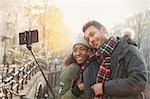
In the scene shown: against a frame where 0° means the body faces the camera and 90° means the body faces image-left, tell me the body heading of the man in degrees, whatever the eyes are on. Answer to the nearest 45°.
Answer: approximately 45°

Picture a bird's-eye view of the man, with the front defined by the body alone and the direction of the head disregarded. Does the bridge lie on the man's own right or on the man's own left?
on the man's own right

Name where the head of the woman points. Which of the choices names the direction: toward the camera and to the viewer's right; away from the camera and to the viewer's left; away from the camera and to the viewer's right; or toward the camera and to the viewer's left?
toward the camera and to the viewer's left

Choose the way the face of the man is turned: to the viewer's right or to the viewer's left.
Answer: to the viewer's left
